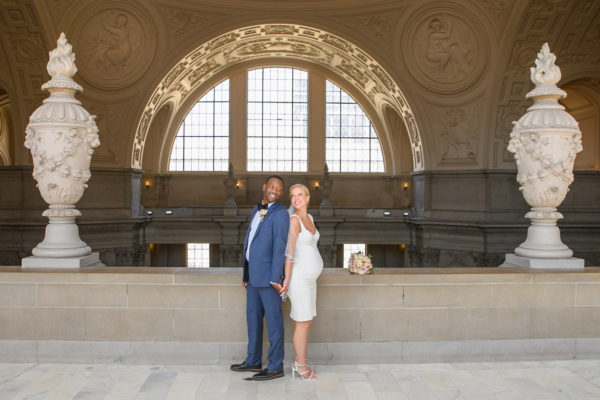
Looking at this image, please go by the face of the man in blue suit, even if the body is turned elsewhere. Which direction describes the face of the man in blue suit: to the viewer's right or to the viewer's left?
to the viewer's right

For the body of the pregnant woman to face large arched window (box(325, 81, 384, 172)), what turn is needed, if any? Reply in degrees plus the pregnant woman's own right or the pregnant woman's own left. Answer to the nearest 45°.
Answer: approximately 90° to the pregnant woman's own left

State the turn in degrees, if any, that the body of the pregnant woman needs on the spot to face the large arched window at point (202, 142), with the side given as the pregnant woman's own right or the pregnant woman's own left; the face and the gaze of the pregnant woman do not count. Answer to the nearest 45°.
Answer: approximately 90° to the pregnant woman's own left

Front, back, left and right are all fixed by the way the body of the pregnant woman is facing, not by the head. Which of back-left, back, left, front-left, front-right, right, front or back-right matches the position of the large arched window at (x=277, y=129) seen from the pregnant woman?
left

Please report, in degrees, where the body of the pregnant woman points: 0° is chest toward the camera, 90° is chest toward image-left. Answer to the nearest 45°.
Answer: approximately 270°

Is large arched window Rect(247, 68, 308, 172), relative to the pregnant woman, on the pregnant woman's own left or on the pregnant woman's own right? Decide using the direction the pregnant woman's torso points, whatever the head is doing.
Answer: on the pregnant woman's own left
